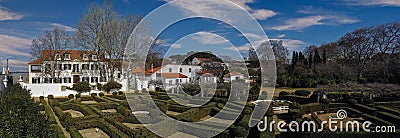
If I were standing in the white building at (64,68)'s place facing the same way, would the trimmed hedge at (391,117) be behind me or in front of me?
in front

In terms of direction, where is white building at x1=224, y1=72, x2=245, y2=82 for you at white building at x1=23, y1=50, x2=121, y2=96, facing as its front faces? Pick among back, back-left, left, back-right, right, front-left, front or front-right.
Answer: back-left

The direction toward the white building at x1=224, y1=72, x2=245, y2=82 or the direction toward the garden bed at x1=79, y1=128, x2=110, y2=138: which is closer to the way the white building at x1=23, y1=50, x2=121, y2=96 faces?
the garden bed

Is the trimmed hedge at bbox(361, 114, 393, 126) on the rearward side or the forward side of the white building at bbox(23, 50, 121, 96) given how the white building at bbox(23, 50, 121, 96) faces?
on the forward side

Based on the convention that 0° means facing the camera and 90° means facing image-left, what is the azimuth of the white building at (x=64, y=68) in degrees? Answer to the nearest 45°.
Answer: approximately 0°

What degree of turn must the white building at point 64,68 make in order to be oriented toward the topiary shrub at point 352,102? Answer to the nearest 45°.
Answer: approximately 45° to its left

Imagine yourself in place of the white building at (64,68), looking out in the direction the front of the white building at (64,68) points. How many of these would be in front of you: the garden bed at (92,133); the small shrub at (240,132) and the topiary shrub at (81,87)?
3

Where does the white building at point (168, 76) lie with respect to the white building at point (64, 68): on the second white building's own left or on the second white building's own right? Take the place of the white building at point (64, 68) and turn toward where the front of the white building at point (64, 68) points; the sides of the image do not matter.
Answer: on the second white building's own left

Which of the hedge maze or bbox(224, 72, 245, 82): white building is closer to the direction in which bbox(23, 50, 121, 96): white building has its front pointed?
the hedge maze

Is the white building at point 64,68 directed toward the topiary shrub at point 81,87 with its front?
yes
